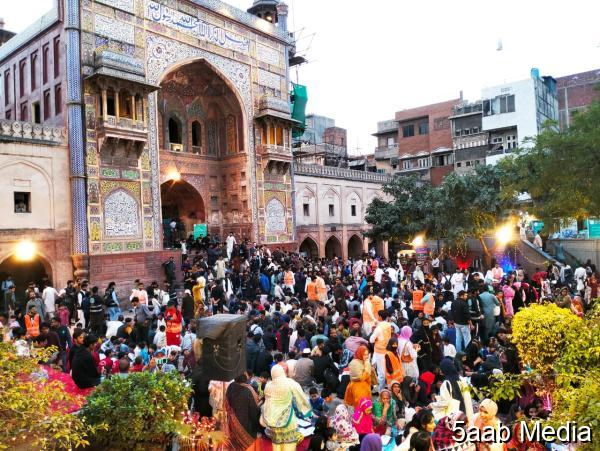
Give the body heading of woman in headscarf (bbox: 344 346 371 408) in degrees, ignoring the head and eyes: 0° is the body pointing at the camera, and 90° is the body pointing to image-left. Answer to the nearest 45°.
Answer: approximately 315°

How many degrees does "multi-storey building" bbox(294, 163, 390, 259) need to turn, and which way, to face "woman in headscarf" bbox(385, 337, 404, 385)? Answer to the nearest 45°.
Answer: approximately 45° to its right

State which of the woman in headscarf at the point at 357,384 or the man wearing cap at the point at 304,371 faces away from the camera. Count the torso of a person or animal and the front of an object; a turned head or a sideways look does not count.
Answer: the man wearing cap

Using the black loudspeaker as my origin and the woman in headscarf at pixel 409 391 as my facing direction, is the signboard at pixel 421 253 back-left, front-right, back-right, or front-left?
front-left

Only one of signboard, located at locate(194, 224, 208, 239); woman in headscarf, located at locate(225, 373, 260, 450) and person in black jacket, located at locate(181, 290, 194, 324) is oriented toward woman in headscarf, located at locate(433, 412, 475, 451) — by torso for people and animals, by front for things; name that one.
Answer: the signboard

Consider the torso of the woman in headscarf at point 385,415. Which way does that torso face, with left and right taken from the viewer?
facing the viewer

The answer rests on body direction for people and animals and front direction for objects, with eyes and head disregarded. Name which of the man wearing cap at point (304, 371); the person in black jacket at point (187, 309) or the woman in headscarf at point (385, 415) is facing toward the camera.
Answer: the woman in headscarf

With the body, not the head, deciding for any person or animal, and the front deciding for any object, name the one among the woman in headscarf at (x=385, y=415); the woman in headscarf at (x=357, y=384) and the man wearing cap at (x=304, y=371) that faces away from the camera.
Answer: the man wearing cap

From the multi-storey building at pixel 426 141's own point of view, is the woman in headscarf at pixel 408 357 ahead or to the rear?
ahead

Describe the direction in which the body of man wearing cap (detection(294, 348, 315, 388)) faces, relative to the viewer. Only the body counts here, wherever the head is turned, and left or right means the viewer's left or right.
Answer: facing away from the viewer

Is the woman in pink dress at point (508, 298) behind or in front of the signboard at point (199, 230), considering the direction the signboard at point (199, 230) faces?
in front

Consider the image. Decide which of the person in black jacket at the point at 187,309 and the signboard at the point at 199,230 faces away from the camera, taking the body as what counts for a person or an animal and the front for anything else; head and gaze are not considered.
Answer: the person in black jacket

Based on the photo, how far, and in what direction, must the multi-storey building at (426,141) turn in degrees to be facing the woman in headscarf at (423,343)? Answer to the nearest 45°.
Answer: approximately 45° to its left
